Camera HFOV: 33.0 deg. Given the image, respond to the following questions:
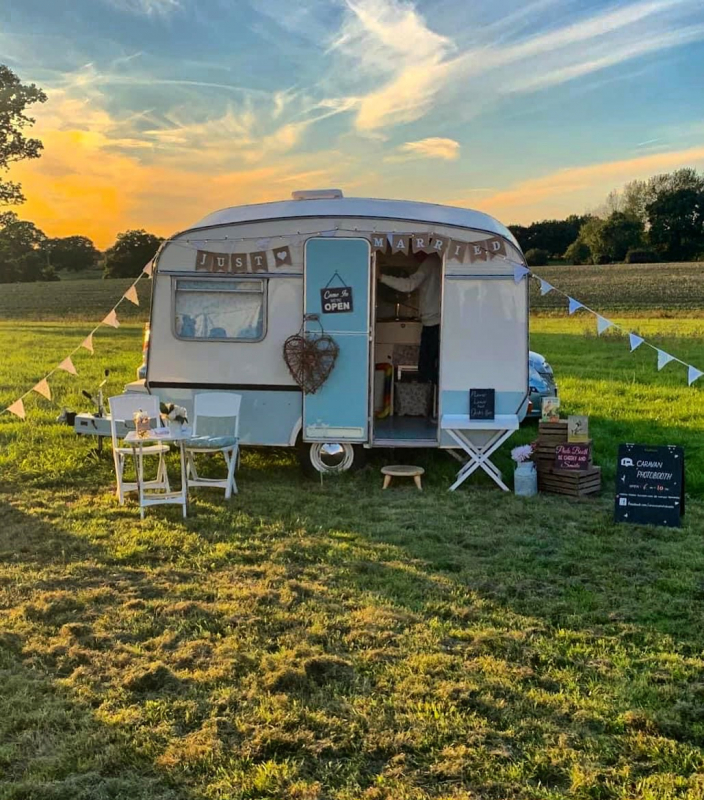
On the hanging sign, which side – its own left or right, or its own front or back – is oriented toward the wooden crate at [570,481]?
left

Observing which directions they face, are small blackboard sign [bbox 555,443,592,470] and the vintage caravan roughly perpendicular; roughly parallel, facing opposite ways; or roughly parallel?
roughly perpendicular

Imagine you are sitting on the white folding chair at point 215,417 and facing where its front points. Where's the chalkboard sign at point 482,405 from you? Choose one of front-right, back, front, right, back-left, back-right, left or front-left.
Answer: back-left

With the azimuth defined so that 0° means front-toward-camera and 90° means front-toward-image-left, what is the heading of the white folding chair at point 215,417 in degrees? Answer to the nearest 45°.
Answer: approximately 45°

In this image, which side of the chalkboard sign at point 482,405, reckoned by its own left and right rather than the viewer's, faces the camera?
front

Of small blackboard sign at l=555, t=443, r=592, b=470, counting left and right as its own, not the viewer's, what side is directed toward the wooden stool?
right

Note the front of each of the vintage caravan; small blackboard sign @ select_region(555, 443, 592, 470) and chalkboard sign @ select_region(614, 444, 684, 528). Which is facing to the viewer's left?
the vintage caravan

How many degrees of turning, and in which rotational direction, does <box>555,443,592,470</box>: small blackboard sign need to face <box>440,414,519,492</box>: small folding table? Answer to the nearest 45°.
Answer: approximately 90° to its right

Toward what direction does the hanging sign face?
toward the camera

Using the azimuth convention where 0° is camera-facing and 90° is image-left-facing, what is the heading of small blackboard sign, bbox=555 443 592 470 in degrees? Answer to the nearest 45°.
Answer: approximately 0°

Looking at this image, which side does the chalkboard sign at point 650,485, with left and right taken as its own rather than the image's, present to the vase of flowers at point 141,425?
right

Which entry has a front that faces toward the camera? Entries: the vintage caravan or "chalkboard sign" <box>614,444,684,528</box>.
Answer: the chalkboard sign

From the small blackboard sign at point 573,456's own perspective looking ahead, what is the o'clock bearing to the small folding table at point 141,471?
The small folding table is roughly at 2 o'clock from the small blackboard sign.

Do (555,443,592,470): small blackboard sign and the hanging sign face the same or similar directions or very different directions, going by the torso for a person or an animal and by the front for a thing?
same or similar directions

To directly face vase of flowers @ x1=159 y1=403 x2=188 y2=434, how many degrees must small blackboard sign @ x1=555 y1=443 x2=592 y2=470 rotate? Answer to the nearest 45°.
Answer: approximately 90° to its right

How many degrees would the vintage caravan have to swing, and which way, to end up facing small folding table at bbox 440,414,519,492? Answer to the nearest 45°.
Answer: approximately 180°
